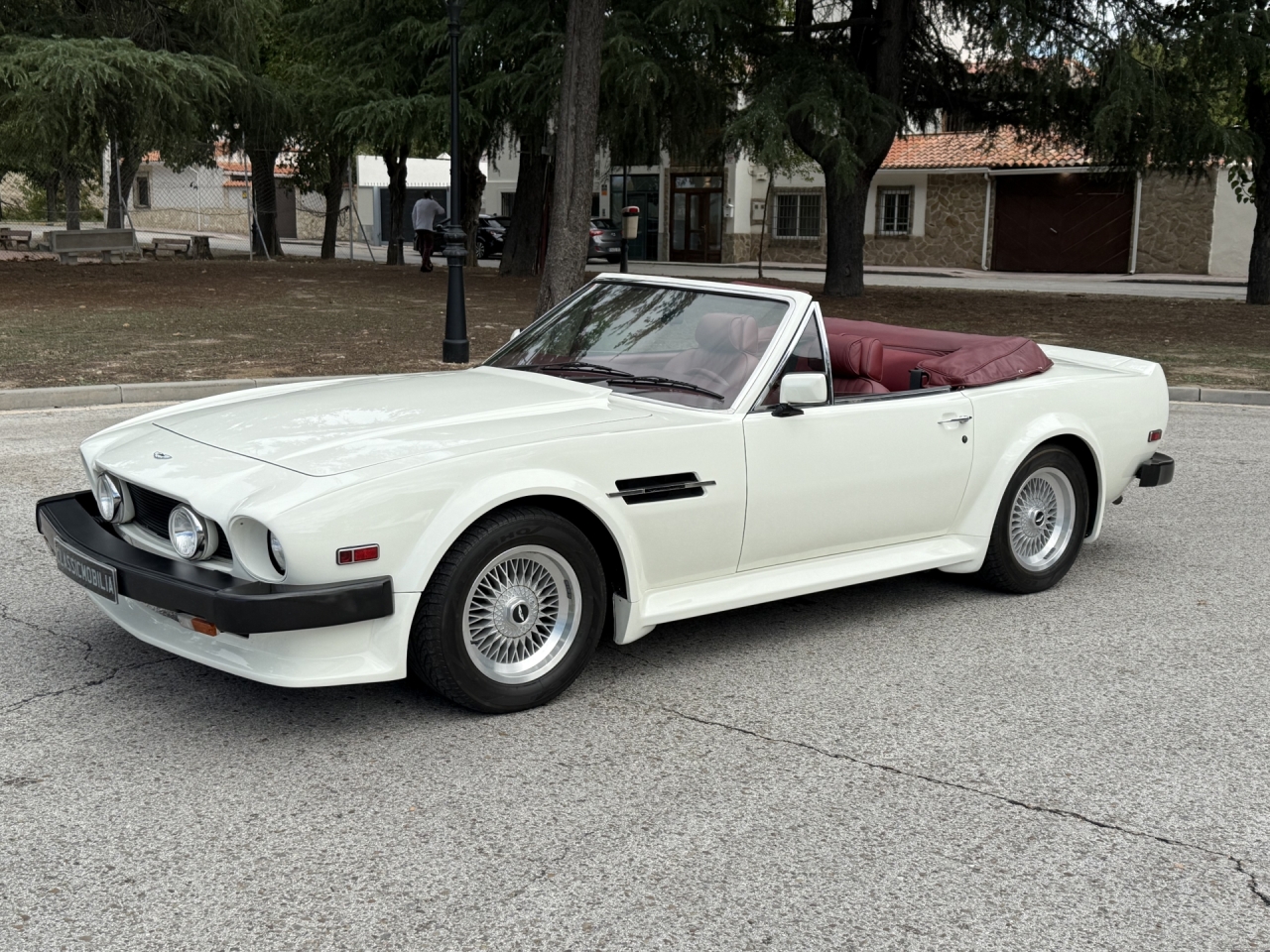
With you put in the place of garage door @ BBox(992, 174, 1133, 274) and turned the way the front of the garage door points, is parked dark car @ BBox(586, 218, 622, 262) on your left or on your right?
on your right

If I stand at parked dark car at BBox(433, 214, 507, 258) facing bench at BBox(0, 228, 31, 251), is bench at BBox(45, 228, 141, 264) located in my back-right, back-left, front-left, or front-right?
front-left

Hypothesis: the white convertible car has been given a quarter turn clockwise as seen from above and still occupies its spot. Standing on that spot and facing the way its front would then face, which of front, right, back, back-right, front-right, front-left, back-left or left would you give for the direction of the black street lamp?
front-right

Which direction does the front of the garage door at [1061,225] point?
toward the camera

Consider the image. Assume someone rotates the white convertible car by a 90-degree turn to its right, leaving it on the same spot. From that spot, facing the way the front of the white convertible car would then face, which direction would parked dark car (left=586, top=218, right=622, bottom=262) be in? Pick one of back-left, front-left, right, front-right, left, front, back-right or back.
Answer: front-right

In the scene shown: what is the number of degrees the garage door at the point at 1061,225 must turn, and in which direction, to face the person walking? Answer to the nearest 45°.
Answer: approximately 45° to its right

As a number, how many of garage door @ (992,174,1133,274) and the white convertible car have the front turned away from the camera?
0

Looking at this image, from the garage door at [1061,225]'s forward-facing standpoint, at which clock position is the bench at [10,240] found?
The bench is roughly at 2 o'clock from the garage door.

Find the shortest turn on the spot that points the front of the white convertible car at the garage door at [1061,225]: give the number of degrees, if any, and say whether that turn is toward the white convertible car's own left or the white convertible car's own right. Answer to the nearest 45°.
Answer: approximately 135° to the white convertible car's own right

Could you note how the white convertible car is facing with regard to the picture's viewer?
facing the viewer and to the left of the viewer

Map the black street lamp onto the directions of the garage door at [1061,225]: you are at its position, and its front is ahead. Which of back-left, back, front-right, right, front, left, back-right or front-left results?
front

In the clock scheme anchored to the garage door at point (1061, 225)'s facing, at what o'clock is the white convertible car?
The white convertible car is roughly at 12 o'clock from the garage door.

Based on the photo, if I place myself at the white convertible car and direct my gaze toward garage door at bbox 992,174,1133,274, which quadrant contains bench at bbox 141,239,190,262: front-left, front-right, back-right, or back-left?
front-left

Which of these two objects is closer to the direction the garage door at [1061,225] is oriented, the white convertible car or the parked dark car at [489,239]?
the white convertible car

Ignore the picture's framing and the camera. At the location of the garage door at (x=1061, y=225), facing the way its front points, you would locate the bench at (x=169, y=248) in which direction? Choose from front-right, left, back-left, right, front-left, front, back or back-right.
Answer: front-right

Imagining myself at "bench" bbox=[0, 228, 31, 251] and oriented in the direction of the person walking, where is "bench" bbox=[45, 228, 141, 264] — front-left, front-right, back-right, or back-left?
front-right

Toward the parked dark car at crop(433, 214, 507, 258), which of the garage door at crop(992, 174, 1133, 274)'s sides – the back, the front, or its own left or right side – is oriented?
right
